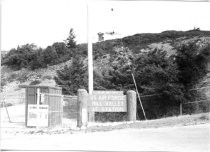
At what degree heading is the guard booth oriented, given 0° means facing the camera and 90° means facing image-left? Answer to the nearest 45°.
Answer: approximately 45°

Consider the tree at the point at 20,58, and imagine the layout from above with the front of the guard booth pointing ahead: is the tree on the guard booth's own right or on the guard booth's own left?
on the guard booth's own right

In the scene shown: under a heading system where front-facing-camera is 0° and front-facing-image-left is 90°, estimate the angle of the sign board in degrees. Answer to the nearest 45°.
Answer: approximately 0°

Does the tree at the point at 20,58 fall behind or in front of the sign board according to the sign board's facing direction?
behind
